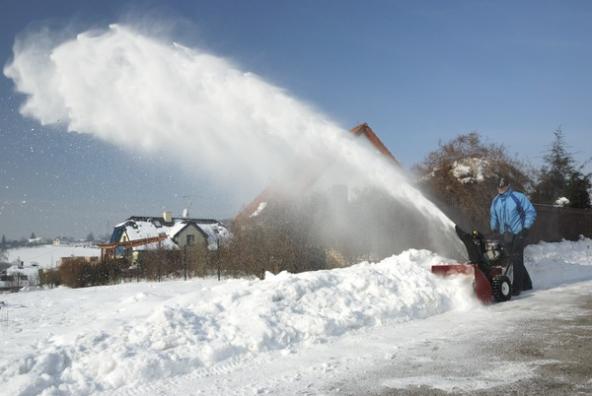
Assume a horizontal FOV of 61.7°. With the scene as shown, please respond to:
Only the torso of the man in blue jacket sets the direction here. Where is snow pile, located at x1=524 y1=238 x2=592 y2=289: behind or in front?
behind

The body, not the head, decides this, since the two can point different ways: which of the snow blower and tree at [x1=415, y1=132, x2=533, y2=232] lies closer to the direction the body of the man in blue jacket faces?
the snow blower

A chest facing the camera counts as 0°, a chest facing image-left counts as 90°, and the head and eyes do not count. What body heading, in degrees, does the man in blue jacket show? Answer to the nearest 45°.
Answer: approximately 45°

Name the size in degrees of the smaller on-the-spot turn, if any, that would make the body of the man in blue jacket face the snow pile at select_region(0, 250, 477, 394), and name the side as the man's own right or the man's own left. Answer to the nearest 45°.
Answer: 0° — they already face it

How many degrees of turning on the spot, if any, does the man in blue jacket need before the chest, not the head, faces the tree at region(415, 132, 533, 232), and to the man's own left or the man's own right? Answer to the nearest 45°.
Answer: approximately 135° to the man's own right

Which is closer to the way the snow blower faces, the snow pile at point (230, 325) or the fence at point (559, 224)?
the snow pile

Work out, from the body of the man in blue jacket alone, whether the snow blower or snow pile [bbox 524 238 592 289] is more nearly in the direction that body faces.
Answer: the snow blower

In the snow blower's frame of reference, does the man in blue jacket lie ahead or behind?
behind

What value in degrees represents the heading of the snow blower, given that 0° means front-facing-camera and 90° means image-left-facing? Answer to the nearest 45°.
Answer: approximately 45°

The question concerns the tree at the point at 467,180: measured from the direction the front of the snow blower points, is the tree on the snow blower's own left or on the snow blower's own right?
on the snow blower's own right
